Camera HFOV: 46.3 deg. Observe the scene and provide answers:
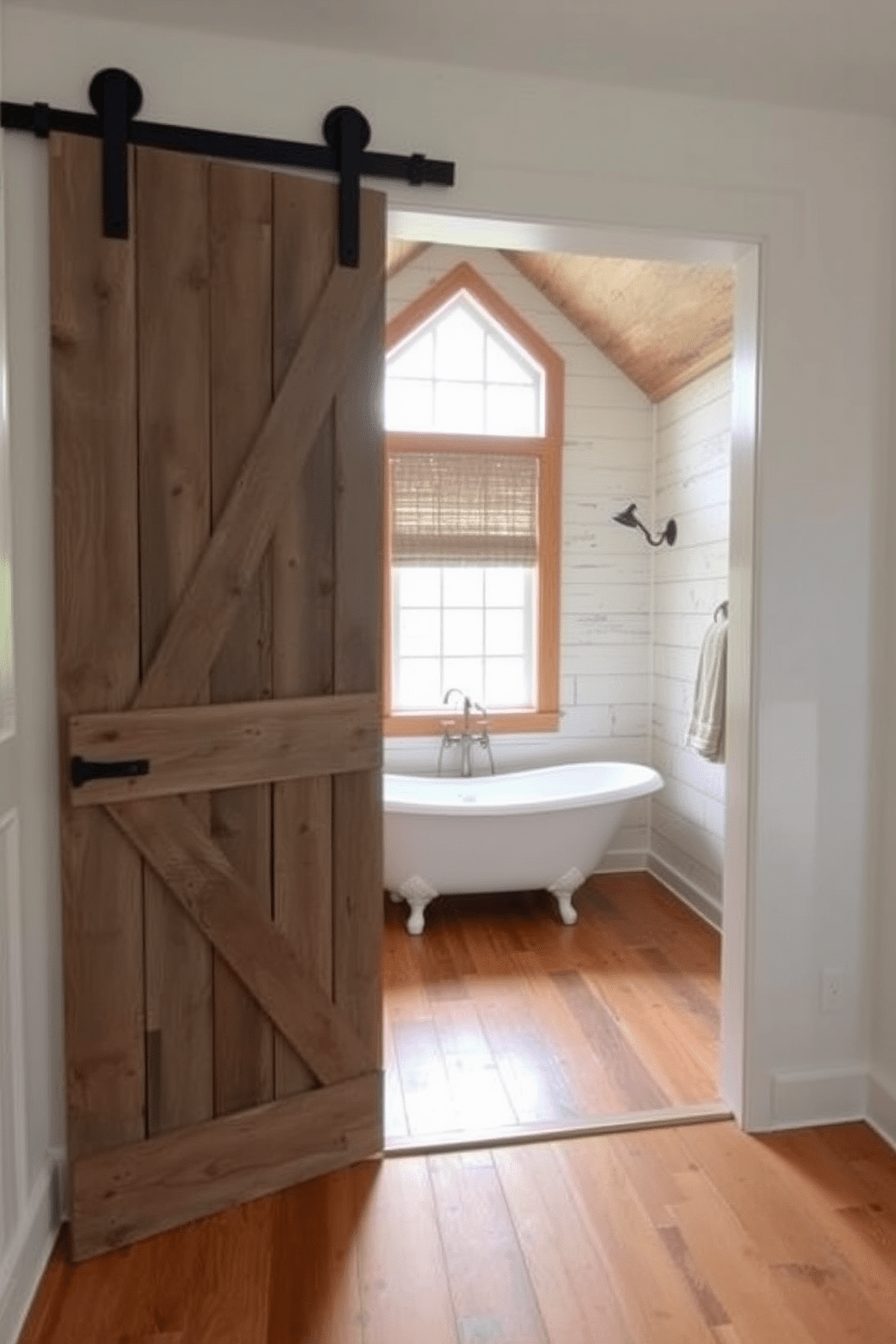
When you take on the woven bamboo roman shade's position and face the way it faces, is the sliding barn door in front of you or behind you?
in front

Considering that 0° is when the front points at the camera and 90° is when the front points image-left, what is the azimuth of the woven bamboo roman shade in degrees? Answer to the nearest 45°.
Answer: approximately 0°

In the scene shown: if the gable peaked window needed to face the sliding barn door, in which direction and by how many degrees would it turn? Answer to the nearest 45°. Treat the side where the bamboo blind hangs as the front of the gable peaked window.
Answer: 0° — it already faces it

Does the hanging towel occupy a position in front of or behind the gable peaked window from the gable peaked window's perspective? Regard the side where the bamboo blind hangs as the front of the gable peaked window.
in front
